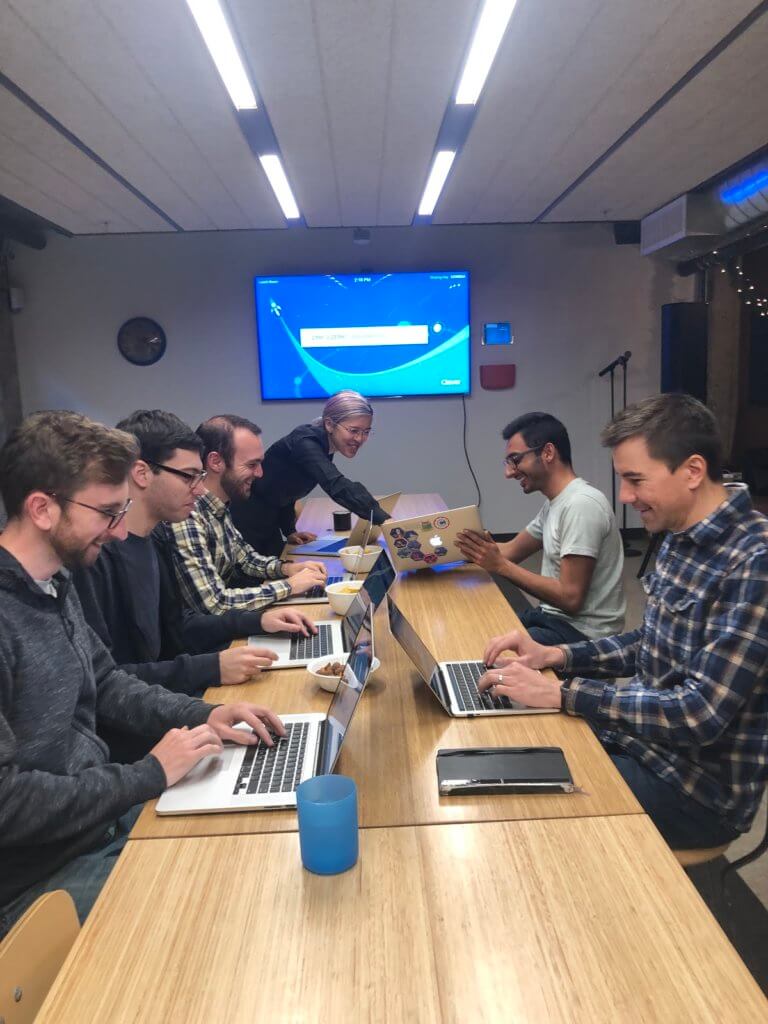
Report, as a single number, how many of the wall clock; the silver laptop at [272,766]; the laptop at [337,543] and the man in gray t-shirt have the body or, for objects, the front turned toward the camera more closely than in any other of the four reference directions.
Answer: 1

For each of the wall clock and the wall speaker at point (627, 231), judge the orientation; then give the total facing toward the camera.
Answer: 2

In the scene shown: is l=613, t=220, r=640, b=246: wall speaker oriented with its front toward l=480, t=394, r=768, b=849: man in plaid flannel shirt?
yes

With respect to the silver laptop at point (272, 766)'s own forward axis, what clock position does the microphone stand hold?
The microphone stand is roughly at 4 o'clock from the silver laptop.

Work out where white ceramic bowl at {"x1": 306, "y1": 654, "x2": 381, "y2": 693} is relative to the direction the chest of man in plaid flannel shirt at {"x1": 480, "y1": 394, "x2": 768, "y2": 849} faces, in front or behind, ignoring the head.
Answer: in front

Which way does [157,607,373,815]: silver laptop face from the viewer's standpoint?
to the viewer's left

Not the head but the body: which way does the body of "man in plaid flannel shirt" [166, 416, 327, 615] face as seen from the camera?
to the viewer's right

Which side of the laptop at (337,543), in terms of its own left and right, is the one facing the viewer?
left

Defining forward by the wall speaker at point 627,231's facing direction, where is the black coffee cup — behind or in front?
in front

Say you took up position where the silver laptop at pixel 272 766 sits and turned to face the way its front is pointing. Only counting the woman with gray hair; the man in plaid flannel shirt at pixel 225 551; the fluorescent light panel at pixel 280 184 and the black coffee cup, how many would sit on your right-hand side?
4

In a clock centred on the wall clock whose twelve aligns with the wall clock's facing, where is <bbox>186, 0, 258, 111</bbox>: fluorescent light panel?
The fluorescent light panel is roughly at 12 o'clock from the wall clock.

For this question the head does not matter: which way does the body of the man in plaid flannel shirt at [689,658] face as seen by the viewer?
to the viewer's left

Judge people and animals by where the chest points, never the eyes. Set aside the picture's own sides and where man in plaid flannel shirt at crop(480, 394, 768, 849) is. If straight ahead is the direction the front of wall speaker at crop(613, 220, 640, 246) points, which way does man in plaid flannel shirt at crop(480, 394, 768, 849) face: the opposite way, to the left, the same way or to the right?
to the right

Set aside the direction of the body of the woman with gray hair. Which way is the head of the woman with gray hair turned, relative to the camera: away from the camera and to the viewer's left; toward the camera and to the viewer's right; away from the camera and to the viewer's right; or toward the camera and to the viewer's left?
toward the camera and to the viewer's right
